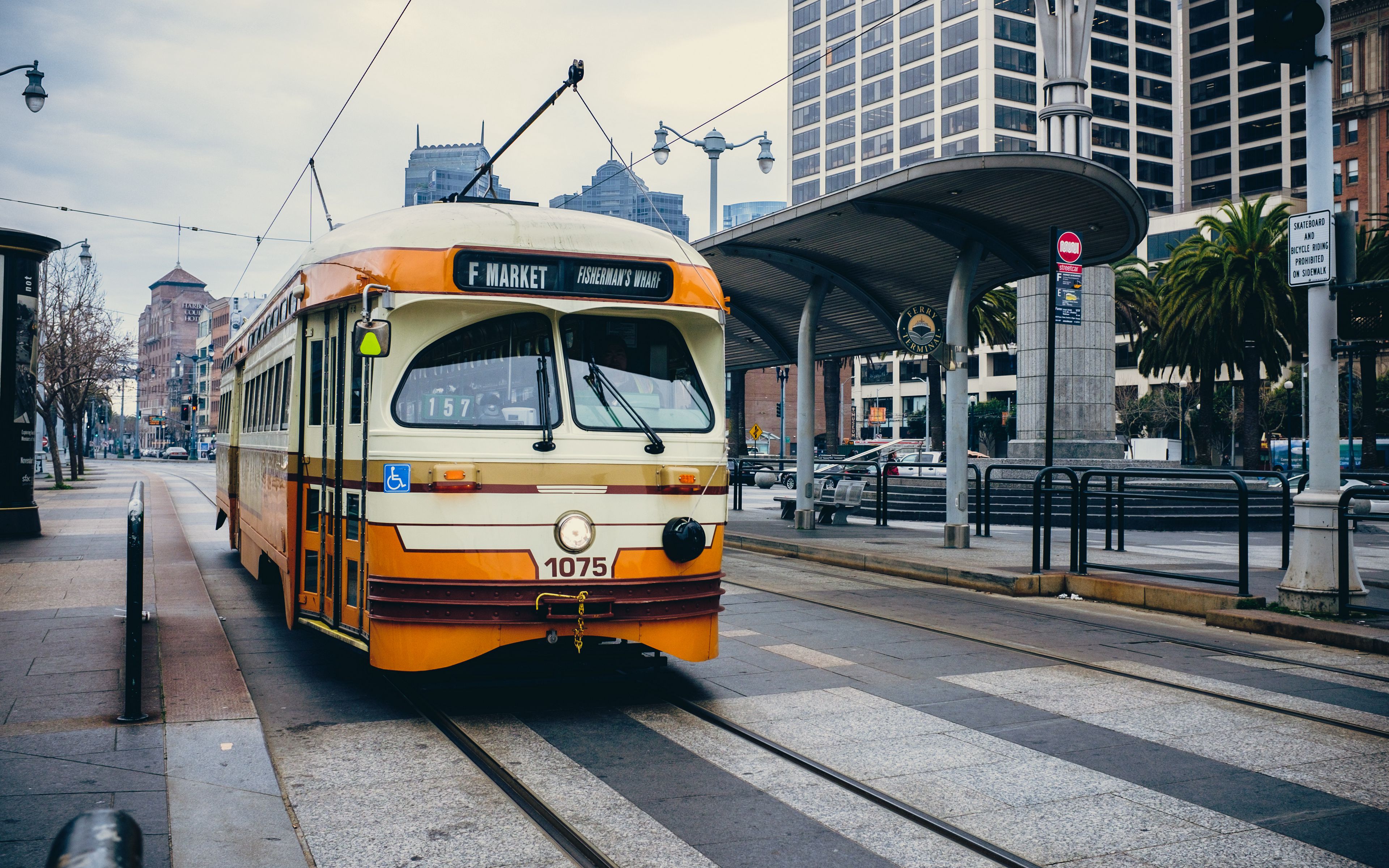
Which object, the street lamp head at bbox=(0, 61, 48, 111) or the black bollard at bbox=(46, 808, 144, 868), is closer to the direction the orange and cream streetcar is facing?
the black bollard

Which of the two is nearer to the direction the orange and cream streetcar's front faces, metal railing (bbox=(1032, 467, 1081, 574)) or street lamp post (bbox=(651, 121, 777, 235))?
the metal railing

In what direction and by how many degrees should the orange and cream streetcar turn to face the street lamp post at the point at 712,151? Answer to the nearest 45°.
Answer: approximately 135° to its left

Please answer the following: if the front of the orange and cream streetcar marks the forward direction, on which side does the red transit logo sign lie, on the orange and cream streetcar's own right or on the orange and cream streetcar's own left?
on the orange and cream streetcar's own left

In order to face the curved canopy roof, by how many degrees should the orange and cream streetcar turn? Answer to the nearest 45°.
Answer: approximately 90° to its left

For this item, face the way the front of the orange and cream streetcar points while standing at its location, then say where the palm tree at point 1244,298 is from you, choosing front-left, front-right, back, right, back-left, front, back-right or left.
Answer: left

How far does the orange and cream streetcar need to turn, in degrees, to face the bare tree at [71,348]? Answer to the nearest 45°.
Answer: approximately 135° to its left

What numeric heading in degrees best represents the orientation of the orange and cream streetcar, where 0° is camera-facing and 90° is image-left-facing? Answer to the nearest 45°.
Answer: approximately 315°

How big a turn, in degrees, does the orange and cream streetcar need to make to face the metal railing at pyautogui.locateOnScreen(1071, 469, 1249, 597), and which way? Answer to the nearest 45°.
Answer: approximately 90° to its left

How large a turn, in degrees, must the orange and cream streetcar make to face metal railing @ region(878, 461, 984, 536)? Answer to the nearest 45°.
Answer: approximately 90° to its left

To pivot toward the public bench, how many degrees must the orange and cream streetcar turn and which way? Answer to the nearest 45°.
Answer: approximately 90° to its left

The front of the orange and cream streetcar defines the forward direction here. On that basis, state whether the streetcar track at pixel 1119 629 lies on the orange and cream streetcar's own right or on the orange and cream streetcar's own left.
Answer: on the orange and cream streetcar's own left

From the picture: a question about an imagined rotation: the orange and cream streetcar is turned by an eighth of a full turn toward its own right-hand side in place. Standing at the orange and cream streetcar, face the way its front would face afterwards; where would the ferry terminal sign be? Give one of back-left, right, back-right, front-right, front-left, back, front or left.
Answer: back-left
